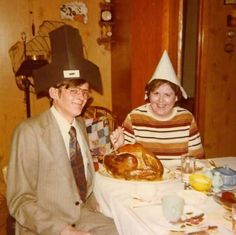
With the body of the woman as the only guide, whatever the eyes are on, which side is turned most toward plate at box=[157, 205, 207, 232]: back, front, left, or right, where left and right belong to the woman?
front

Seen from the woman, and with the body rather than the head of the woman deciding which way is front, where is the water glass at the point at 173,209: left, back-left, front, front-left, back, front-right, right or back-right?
front

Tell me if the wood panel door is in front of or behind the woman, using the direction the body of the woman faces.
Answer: behind

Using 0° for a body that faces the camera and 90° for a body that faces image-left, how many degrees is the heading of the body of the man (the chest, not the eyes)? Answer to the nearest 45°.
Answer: approximately 315°

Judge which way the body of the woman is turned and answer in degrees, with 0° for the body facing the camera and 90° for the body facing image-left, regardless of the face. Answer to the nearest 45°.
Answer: approximately 0°

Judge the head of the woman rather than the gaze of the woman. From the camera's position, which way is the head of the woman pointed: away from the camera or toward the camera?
toward the camera

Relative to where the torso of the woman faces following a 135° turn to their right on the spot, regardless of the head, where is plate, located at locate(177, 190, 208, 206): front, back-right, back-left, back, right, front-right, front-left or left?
back-left

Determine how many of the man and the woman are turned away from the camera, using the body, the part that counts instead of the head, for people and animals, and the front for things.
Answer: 0

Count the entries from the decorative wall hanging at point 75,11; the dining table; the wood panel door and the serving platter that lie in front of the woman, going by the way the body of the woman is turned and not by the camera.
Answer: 2

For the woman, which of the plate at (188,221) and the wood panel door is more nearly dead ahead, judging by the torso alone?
the plate

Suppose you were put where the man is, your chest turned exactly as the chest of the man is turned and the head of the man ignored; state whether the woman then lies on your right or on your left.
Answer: on your left

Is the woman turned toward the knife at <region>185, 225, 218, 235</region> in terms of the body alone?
yes
